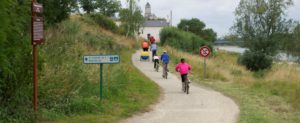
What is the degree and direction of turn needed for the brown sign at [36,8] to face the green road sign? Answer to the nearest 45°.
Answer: approximately 135° to its left

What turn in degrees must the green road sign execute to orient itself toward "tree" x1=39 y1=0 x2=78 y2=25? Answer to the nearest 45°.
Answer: approximately 180°

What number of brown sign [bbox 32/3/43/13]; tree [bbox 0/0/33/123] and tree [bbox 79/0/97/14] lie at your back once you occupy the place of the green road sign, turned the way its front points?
1

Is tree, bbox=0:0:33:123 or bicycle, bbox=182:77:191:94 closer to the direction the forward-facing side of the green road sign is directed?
the tree

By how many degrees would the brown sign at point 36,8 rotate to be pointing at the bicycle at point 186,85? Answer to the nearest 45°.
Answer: approximately 135° to its left

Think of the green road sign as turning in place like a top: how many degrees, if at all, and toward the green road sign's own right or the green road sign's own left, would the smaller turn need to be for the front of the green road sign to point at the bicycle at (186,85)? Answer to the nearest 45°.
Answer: approximately 135° to the green road sign's own left

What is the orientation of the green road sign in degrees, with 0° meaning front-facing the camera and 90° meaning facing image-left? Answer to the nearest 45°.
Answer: approximately 0°

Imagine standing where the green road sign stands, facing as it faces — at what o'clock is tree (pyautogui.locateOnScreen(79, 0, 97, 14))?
The tree is roughly at 6 o'clock from the green road sign.

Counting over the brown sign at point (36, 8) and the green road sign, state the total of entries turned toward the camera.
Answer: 2
